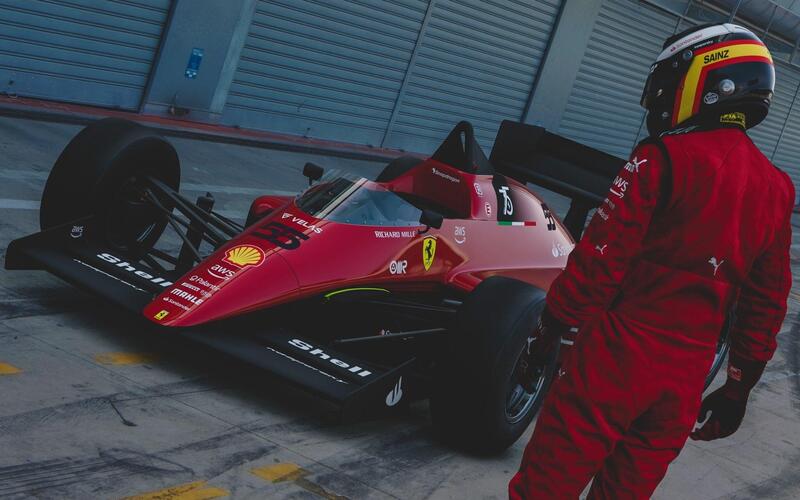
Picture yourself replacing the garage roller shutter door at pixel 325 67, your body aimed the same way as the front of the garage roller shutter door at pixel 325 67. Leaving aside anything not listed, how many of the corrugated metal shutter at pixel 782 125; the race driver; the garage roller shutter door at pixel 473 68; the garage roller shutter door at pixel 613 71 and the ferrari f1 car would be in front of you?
2

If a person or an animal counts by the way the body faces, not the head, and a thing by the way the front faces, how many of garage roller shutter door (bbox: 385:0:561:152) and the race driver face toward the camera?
1

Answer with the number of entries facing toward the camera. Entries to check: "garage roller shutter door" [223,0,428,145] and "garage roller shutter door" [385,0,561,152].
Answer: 2

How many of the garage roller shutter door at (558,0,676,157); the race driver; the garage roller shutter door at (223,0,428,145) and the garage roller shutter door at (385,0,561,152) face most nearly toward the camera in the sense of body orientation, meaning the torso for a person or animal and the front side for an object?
3

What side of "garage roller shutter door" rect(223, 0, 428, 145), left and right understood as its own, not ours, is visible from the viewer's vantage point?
front

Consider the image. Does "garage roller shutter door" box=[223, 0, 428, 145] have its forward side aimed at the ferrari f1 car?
yes

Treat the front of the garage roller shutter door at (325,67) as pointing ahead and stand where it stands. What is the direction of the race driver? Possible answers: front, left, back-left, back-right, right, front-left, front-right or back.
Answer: front

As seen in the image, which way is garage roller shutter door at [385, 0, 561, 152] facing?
toward the camera

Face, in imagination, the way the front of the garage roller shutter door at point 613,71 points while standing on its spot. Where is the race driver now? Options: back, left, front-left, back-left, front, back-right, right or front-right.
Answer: front

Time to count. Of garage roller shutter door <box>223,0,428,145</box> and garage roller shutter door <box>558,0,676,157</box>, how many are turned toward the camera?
2

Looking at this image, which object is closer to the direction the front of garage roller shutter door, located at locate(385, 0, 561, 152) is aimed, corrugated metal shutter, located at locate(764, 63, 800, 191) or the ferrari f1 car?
the ferrari f1 car

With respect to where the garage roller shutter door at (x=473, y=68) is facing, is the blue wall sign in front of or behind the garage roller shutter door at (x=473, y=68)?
in front
